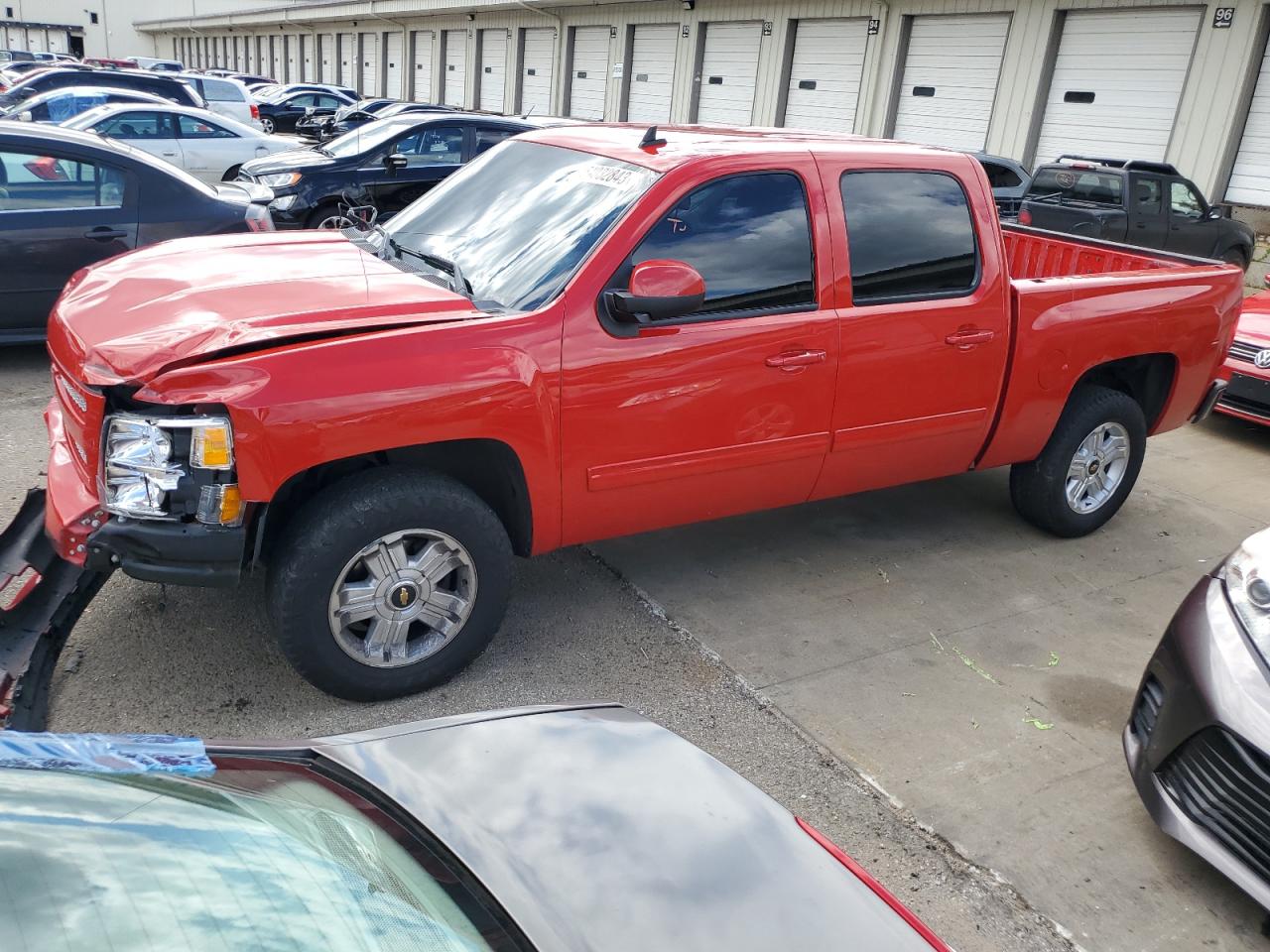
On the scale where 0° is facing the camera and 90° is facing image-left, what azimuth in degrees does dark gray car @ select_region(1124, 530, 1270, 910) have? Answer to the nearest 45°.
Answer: approximately 45°

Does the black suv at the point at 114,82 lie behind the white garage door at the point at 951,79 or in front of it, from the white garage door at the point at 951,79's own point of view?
in front

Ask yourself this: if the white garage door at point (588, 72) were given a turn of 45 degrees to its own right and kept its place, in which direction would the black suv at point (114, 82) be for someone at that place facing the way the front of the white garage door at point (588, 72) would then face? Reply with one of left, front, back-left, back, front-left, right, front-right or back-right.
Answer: front-left

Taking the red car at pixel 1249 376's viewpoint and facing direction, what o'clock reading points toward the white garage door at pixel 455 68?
The white garage door is roughly at 3 o'clock from the red car.

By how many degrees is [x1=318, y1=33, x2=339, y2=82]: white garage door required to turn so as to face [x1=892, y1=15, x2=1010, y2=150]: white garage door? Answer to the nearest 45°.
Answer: approximately 45° to its left

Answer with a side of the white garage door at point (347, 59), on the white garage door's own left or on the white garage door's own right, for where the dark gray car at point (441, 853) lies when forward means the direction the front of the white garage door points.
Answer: on the white garage door's own left

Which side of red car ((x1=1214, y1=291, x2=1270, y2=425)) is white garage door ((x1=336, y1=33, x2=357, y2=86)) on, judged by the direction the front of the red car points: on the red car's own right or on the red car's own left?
on the red car's own right

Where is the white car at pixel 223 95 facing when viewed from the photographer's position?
facing away from the viewer and to the left of the viewer

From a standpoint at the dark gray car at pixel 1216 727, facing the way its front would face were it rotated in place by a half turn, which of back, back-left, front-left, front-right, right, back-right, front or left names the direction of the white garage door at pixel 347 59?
left

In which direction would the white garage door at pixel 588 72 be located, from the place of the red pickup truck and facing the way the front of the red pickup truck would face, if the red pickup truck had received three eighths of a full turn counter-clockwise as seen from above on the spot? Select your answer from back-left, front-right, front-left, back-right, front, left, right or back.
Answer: left

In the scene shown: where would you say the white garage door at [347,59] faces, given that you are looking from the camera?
facing the viewer and to the left of the viewer
